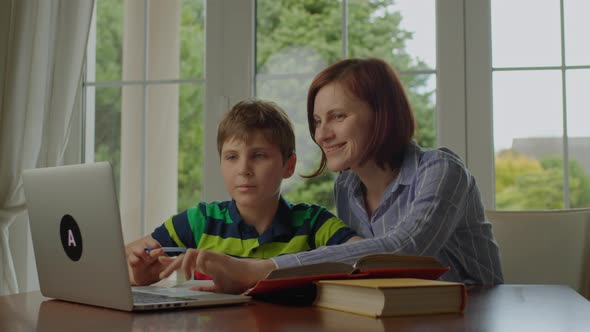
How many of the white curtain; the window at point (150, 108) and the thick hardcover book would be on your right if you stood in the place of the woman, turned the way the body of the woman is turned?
2

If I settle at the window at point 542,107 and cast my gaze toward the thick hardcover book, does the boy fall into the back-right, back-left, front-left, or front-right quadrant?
front-right

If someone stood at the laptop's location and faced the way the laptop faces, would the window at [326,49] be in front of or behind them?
in front

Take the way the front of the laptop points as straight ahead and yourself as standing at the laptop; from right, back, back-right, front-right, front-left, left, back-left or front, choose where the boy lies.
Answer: front

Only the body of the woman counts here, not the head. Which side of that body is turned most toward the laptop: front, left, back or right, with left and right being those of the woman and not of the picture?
front

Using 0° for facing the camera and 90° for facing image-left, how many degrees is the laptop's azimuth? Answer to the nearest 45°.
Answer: approximately 225°

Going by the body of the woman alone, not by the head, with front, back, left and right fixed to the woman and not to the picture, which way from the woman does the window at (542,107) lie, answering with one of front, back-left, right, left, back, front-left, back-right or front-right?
back

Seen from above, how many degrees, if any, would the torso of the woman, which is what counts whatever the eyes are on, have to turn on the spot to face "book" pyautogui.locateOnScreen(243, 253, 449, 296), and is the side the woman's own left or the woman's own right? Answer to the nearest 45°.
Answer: approximately 45° to the woman's own left

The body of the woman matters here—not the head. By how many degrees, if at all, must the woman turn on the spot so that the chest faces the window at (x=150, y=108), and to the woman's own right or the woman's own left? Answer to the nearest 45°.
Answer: approximately 90° to the woman's own right

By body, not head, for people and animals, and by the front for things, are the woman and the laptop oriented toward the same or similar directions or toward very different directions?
very different directions

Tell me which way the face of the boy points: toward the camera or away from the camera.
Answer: toward the camera

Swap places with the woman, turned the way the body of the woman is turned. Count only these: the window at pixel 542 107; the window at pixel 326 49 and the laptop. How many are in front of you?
1

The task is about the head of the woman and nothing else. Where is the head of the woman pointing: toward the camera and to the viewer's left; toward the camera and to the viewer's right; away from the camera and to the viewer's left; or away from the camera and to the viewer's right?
toward the camera and to the viewer's left

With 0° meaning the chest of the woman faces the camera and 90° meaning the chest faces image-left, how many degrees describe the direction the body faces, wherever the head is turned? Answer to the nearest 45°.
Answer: approximately 45°

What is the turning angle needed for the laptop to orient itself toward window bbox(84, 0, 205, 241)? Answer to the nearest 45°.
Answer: approximately 45° to its left
